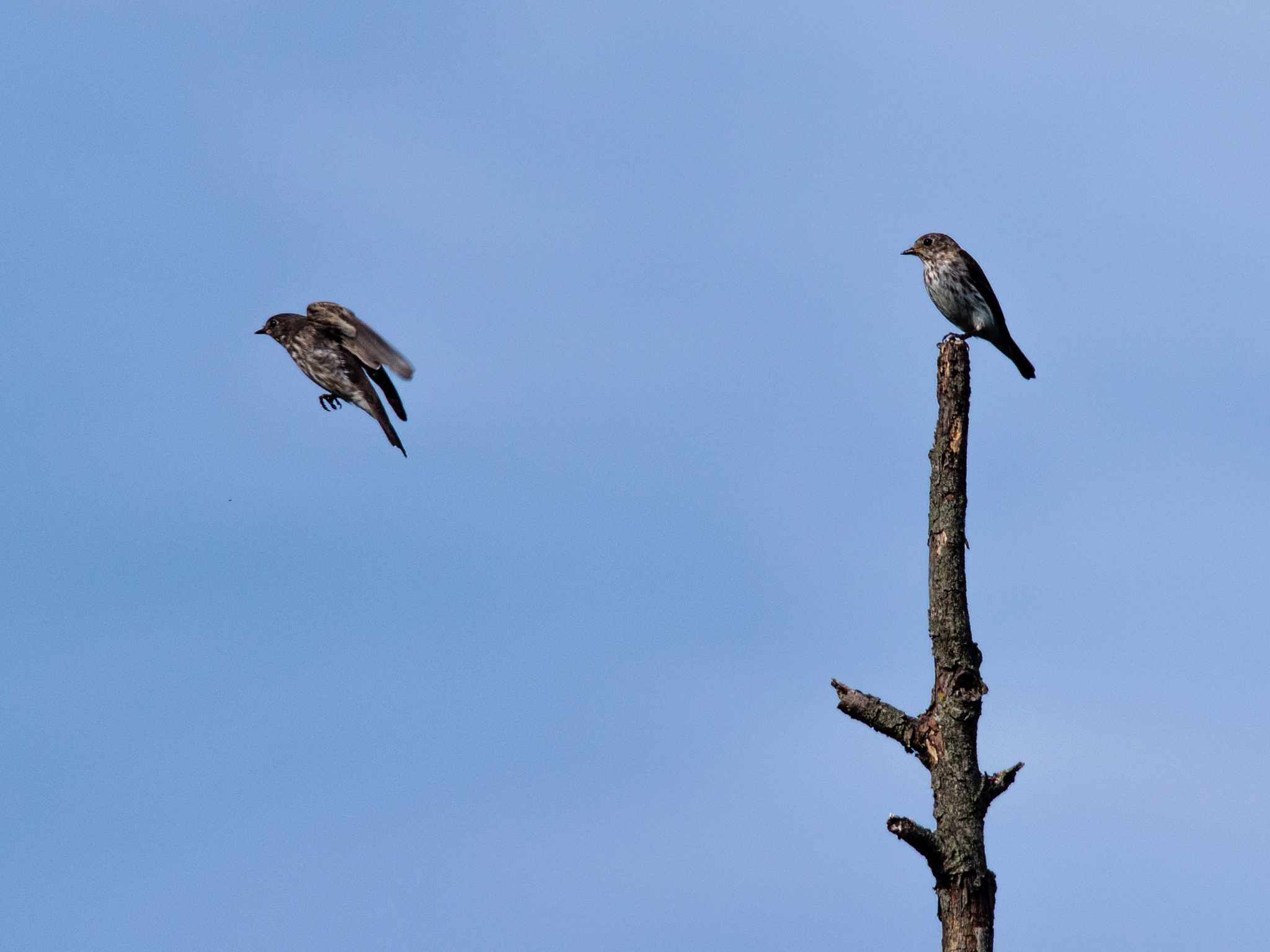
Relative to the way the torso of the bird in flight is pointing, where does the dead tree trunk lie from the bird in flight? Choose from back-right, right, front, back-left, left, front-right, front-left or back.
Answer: back-left

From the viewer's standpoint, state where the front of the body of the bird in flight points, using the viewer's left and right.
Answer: facing to the left of the viewer

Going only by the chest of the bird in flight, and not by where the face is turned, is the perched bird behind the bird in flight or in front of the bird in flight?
behind
